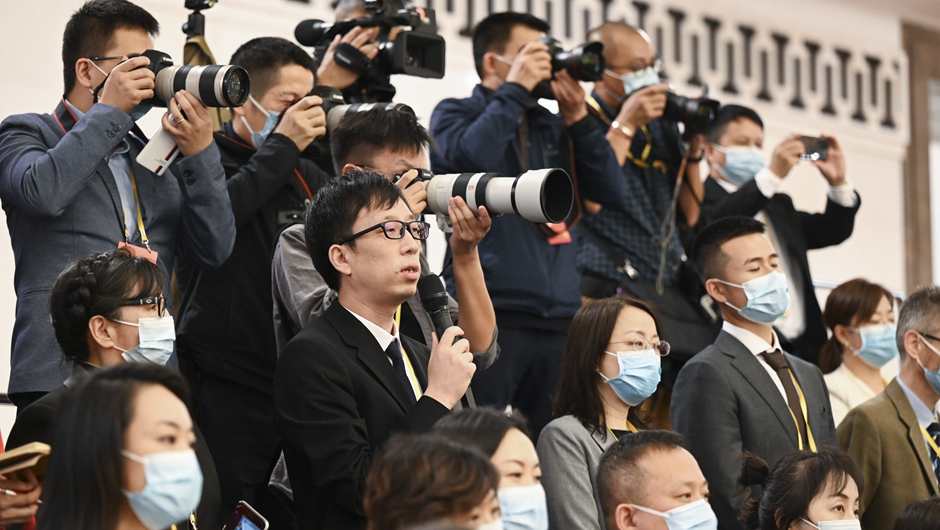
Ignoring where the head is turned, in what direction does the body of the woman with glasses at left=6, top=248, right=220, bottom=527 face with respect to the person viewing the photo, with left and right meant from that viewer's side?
facing to the right of the viewer

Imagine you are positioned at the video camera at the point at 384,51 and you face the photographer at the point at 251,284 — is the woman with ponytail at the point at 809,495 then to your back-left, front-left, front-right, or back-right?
front-left

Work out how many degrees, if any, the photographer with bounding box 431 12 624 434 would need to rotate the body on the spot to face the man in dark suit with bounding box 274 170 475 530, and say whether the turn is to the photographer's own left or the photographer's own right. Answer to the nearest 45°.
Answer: approximately 45° to the photographer's own right

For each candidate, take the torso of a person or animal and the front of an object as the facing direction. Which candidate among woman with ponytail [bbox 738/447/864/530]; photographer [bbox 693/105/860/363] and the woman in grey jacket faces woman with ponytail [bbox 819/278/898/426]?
the photographer

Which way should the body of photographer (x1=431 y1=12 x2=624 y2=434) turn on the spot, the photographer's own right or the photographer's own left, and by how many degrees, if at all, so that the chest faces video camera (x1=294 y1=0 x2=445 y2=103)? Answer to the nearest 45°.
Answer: approximately 135° to the photographer's own right

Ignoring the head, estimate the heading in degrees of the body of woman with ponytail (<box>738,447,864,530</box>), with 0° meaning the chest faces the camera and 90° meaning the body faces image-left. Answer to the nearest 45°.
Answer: approximately 315°

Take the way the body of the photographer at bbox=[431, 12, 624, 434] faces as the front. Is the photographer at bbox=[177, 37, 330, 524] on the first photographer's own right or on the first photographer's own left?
on the first photographer's own right

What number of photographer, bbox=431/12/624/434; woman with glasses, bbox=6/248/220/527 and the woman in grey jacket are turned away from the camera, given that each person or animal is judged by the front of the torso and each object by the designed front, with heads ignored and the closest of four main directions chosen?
0

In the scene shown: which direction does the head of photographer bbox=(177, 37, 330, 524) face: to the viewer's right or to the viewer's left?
to the viewer's right

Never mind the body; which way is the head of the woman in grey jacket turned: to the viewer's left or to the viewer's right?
to the viewer's right

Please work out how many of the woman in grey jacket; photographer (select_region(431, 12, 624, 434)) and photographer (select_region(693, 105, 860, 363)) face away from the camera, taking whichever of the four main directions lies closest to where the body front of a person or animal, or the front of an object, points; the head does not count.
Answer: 0

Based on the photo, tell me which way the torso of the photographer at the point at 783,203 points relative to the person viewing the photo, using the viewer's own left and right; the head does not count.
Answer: facing the viewer and to the right of the viewer

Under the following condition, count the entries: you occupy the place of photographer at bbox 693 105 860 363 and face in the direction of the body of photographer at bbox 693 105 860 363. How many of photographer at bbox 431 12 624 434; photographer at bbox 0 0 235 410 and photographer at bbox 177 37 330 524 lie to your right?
3

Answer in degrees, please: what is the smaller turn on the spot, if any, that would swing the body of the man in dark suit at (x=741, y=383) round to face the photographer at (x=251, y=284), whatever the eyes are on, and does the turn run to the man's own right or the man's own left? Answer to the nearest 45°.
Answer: approximately 135° to the man's own right

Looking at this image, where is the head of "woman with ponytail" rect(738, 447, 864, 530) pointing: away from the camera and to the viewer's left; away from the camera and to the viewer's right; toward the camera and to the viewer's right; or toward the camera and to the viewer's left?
toward the camera and to the viewer's right

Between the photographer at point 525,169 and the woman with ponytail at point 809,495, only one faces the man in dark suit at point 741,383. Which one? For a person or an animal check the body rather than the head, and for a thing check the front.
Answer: the photographer

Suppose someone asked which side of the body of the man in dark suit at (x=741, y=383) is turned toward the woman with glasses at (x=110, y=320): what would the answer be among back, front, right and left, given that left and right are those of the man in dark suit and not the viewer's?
right
